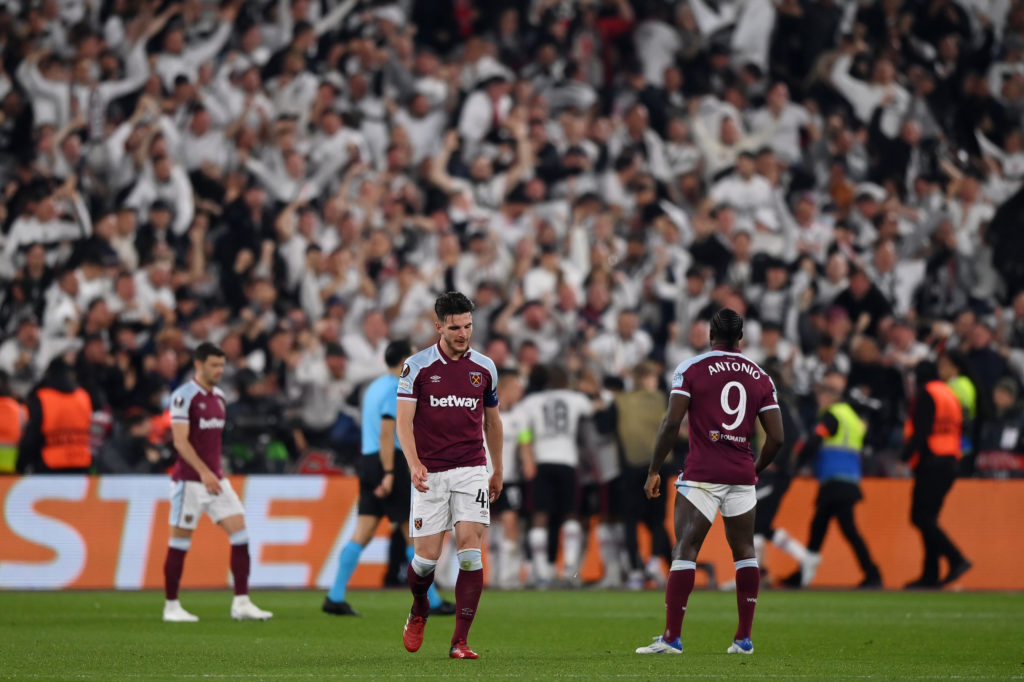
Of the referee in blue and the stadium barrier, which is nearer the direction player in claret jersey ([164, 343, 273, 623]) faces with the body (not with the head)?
the referee in blue

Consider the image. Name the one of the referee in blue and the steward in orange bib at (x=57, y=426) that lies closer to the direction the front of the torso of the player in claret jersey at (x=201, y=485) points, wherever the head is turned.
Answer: the referee in blue

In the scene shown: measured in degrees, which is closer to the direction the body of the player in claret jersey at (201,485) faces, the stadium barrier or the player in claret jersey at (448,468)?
the player in claret jersey

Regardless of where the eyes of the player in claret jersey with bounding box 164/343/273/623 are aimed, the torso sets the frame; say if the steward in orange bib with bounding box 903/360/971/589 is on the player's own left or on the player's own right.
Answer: on the player's own left

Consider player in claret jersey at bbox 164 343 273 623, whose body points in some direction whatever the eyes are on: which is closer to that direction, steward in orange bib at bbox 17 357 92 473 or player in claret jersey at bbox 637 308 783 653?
the player in claret jersey

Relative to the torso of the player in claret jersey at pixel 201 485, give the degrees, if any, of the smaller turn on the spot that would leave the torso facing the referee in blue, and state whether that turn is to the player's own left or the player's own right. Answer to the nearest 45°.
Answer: approximately 45° to the player's own left

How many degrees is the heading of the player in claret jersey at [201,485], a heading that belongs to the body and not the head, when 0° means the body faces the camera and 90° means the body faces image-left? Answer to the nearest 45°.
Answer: approximately 315°

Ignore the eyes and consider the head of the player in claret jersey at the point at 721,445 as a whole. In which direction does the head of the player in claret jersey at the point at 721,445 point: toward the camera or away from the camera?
away from the camera

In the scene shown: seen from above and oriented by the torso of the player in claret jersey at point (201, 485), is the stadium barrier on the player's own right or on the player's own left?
on the player's own left
